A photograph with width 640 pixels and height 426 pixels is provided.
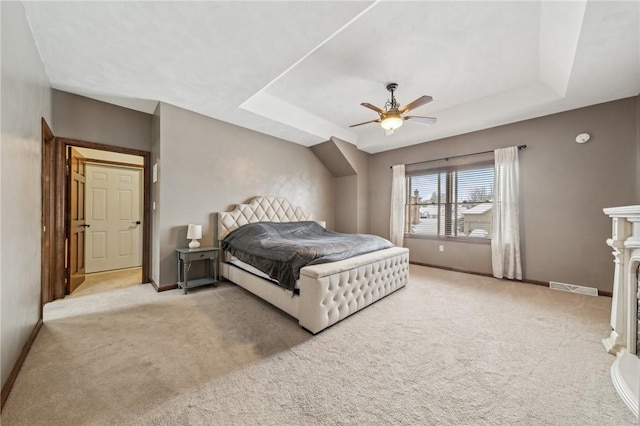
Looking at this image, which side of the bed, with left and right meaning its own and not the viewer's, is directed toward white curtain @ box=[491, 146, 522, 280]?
left

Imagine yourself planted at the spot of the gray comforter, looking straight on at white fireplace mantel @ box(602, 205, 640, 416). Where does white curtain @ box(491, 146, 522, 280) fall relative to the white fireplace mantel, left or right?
left

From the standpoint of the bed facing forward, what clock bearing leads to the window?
The window is roughly at 9 o'clock from the bed.

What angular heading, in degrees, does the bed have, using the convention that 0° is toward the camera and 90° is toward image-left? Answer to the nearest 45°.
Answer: approximately 315°

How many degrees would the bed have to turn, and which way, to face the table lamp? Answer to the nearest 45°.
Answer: approximately 180°

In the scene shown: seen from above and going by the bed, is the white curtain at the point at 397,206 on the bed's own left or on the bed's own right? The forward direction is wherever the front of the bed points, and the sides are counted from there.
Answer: on the bed's own left

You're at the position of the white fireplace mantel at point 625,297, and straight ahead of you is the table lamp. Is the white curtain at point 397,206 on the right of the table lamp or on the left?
right

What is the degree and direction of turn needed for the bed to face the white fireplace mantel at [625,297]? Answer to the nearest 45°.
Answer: approximately 45° to its left

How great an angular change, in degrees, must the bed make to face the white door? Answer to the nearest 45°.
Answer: approximately 180°
